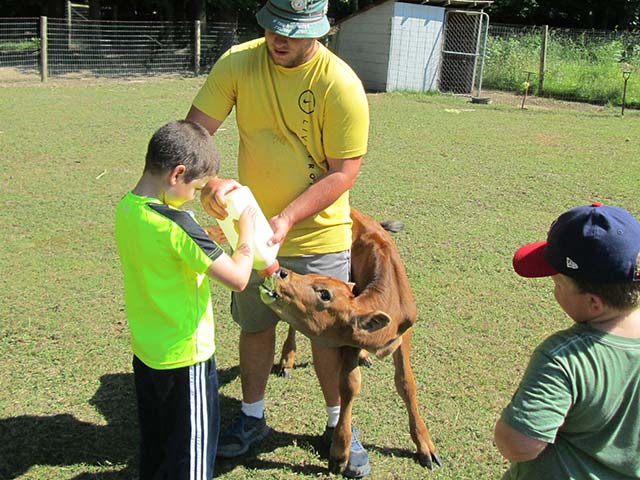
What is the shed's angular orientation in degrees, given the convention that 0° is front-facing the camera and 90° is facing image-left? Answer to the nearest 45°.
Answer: approximately 315°

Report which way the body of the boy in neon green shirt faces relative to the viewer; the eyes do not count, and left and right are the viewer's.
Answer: facing away from the viewer and to the right of the viewer

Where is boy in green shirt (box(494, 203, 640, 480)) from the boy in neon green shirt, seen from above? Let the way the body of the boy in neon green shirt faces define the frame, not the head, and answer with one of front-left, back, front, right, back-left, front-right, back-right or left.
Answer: right

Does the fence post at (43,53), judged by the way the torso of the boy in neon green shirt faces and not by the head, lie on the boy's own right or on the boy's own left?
on the boy's own left

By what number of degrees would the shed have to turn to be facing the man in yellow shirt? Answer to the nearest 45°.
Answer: approximately 45° to its right

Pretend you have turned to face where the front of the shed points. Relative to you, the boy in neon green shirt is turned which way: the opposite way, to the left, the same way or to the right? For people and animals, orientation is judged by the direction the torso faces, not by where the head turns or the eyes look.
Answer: to the left

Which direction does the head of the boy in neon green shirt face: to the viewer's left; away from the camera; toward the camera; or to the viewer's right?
to the viewer's right

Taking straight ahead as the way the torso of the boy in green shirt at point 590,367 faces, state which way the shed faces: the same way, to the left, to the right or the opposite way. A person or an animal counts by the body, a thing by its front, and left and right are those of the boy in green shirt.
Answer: the opposite way

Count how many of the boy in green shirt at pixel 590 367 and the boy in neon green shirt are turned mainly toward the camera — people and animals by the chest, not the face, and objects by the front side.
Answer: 0

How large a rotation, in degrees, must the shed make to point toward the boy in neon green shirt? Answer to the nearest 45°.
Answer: approximately 45° to its right

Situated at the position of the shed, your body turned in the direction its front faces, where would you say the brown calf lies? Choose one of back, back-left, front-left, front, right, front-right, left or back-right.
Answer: front-right

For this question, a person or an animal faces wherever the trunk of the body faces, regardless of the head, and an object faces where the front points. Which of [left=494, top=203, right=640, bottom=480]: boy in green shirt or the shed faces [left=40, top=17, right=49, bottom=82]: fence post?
the boy in green shirt

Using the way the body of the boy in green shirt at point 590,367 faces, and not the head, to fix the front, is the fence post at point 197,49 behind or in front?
in front

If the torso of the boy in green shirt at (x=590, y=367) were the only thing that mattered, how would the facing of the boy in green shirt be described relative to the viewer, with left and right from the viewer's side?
facing away from the viewer and to the left of the viewer
